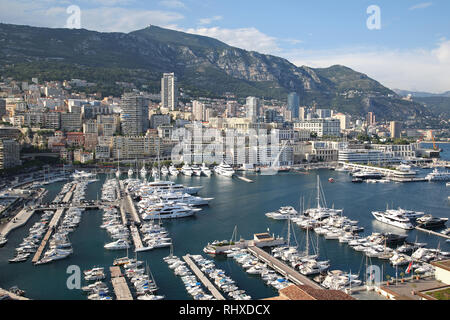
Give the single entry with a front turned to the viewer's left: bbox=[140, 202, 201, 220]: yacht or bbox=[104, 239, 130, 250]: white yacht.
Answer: the white yacht

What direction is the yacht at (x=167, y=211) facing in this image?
to the viewer's right

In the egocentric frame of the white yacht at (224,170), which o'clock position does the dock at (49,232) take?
The dock is roughly at 2 o'clock from the white yacht.

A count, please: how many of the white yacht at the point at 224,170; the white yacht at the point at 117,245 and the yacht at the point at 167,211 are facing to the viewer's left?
1

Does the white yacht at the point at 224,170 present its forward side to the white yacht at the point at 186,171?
no

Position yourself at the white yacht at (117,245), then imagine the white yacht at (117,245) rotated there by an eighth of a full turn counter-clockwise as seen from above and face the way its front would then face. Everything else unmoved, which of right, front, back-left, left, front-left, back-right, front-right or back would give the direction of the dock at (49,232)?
right

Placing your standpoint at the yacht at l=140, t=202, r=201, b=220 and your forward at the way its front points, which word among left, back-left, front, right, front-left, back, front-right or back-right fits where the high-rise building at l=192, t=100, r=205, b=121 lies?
left

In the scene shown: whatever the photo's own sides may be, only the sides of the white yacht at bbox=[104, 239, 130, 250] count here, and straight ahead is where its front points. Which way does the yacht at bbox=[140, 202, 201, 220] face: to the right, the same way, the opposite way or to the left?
the opposite way

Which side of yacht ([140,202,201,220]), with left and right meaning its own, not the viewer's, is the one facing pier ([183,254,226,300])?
right

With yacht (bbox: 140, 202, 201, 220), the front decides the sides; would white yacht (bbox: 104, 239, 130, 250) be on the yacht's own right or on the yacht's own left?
on the yacht's own right

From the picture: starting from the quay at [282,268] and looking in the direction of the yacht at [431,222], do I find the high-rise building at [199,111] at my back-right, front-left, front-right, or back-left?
front-left

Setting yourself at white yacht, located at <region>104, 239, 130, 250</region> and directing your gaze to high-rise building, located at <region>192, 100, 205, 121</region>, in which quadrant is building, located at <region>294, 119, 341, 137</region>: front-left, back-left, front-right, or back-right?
front-right

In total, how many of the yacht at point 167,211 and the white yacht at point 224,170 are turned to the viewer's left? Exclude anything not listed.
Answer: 0

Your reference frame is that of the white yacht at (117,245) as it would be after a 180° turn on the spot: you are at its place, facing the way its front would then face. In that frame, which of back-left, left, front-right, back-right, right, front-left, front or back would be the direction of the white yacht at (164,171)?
left

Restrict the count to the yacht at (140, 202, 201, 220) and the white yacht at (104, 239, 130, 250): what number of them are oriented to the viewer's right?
1

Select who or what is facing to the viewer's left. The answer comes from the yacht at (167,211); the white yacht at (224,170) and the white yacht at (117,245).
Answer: the white yacht at (117,245)

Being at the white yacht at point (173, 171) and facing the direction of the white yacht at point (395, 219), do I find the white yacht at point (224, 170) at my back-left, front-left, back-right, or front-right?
front-left

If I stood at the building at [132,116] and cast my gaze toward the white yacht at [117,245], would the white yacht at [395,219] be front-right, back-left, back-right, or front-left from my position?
front-left

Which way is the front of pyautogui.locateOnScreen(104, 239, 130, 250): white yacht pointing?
to the viewer's left
